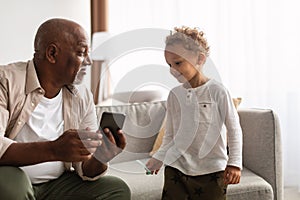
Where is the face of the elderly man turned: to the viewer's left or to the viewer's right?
to the viewer's right

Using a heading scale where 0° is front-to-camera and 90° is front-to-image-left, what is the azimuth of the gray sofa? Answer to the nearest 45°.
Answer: approximately 0°

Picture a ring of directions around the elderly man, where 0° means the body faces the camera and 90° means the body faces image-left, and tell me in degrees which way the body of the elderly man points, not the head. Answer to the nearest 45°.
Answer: approximately 315°
